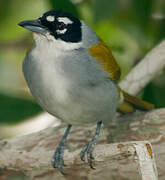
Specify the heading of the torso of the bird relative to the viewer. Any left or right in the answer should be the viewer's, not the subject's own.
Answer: facing the viewer and to the left of the viewer
